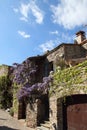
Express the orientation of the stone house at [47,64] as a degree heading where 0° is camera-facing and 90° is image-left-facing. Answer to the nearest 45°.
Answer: approximately 45°
